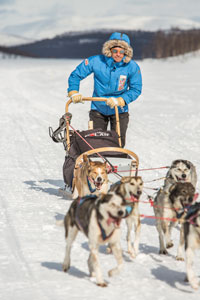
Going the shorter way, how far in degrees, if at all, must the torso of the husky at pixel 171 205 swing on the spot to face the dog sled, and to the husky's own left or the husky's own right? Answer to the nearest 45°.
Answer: approximately 180°

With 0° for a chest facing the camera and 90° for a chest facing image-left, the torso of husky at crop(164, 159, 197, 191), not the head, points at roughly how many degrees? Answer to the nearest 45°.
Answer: approximately 0°

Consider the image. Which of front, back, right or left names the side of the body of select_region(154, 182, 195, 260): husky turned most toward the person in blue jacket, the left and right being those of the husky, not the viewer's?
back

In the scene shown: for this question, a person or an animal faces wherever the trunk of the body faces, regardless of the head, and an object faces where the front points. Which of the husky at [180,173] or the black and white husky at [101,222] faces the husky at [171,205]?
the husky at [180,173]

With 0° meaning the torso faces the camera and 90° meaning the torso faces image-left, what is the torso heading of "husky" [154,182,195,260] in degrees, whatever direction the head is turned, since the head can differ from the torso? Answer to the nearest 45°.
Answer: approximately 315°

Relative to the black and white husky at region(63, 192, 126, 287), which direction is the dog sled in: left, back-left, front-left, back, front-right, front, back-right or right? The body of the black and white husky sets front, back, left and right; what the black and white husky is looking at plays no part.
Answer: back-left

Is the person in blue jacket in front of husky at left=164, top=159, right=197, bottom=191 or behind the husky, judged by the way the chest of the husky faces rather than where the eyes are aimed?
behind

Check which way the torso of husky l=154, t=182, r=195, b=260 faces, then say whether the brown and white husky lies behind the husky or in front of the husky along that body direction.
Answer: behind

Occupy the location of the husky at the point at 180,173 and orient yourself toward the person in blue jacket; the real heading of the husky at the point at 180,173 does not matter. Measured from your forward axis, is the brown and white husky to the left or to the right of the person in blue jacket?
left

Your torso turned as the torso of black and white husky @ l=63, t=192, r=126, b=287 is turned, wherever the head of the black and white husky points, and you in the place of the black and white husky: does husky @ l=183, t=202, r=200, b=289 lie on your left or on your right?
on your left

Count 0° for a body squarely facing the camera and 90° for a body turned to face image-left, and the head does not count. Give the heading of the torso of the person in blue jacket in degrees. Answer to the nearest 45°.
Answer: approximately 0°

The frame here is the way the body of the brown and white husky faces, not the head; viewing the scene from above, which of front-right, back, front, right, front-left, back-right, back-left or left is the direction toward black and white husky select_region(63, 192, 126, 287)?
front-right
